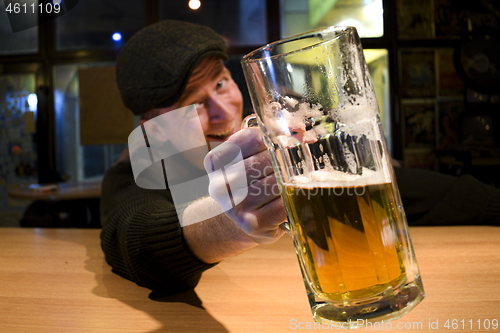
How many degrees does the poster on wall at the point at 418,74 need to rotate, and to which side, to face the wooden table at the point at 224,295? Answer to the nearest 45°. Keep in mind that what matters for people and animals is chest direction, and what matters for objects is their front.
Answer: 0° — it already faces it

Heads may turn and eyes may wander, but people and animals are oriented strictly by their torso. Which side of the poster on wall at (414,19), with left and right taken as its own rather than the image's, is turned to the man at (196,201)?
front

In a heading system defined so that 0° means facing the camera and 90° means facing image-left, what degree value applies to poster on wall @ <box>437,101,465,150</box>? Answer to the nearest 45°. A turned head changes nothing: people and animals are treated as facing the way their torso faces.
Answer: approximately 0°

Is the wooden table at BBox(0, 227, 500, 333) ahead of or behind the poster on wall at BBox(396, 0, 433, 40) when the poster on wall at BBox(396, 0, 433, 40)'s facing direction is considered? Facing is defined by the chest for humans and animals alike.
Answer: ahead
